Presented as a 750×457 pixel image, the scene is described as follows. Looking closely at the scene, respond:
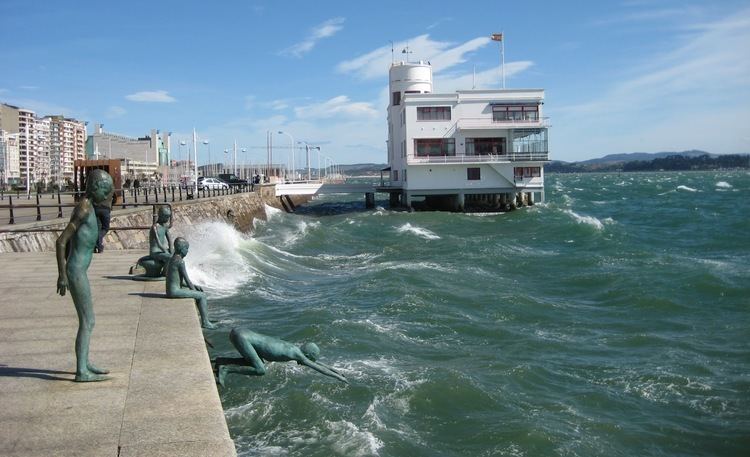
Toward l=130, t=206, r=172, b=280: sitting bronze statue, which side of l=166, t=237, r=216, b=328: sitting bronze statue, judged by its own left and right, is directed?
left

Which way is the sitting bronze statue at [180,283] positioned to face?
to the viewer's right

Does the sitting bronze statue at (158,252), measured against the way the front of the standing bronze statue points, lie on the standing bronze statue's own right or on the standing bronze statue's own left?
on the standing bronze statue's own left

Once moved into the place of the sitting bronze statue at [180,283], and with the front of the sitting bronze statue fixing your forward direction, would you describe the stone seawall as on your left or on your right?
on your left

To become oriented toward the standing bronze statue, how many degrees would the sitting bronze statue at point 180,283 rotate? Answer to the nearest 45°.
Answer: approximately 90° to its right

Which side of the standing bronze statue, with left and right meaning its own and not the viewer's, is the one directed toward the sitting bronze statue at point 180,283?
left

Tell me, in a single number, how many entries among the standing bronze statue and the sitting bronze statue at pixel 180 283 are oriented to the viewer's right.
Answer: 2
